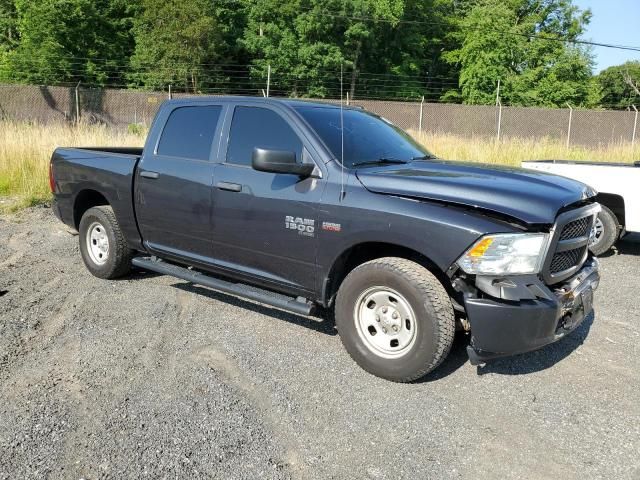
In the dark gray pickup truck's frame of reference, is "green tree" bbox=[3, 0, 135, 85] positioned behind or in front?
behind

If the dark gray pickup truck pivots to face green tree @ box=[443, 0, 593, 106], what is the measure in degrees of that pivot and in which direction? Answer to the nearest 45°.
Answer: approximately 135° to its left

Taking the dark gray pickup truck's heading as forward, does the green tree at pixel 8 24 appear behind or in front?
behind

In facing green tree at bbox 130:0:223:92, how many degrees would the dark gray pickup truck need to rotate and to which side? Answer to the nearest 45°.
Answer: approximately 135° to its left

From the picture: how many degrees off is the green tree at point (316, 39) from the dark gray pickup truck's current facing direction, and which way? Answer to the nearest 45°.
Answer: approximately 135° to its left

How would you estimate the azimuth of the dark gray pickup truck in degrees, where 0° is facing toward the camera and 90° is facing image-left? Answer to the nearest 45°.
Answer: approximately 315°

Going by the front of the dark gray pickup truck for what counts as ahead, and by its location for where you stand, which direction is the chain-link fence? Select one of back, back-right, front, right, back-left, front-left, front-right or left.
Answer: back-left
